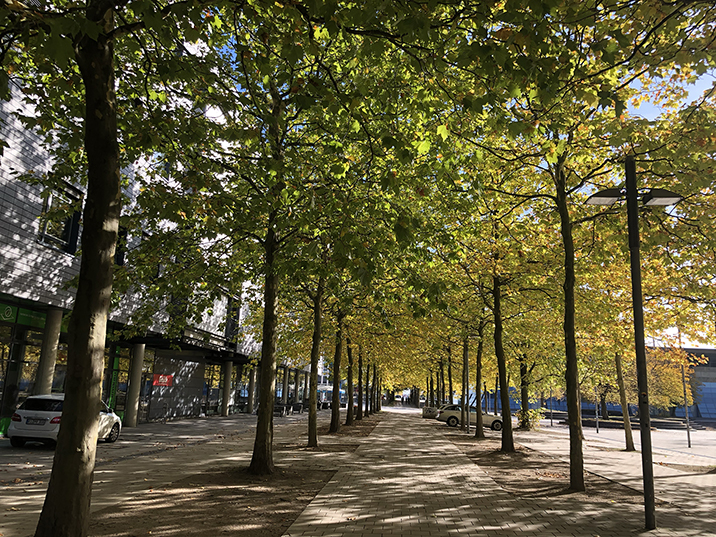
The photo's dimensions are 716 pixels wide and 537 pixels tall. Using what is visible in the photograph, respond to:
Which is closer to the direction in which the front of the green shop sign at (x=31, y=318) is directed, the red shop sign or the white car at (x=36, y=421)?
the white car

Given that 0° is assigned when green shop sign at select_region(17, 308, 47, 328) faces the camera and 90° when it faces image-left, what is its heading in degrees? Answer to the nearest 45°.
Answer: approximately 315°

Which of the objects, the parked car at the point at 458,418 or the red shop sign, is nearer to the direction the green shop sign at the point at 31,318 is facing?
the parked car

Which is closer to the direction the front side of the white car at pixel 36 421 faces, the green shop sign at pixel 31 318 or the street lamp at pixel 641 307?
the green shop sign

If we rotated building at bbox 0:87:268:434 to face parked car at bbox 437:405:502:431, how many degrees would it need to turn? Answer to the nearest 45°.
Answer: approximately 90° to its left

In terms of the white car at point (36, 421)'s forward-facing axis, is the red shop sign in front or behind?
in front

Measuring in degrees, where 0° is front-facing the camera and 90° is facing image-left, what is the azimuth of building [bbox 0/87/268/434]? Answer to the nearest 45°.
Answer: approximately 315°

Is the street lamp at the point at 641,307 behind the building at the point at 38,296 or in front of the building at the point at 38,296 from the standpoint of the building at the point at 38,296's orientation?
in front

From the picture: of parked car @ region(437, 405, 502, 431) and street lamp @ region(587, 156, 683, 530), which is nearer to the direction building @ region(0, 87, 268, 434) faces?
the street lamp

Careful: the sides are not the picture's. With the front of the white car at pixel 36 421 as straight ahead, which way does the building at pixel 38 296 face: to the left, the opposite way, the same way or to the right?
to the right

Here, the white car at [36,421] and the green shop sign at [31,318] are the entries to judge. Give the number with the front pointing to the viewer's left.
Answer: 0

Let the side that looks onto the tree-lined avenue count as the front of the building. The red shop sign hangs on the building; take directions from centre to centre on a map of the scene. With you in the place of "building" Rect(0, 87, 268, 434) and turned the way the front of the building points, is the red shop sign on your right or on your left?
on your left

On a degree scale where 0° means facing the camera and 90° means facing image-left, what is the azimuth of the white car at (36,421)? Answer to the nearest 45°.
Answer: approximately 225°
